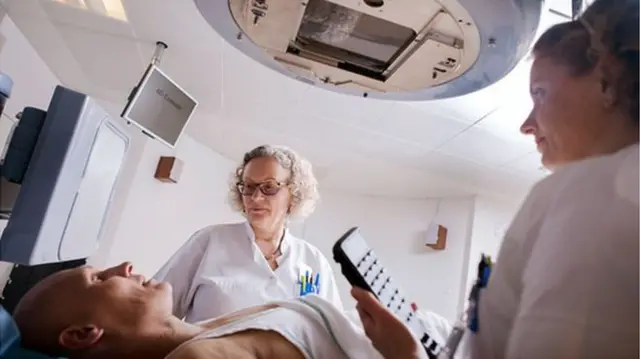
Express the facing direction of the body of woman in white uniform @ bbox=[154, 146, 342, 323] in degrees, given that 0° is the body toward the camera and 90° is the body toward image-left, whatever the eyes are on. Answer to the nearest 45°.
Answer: approximately 0°

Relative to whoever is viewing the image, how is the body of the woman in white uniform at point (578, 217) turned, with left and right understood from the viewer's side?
facing to the left of the viewer

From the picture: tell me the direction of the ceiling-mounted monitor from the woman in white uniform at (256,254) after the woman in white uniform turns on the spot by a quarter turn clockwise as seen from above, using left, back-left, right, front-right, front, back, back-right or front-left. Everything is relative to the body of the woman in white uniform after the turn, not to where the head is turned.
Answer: front-right
